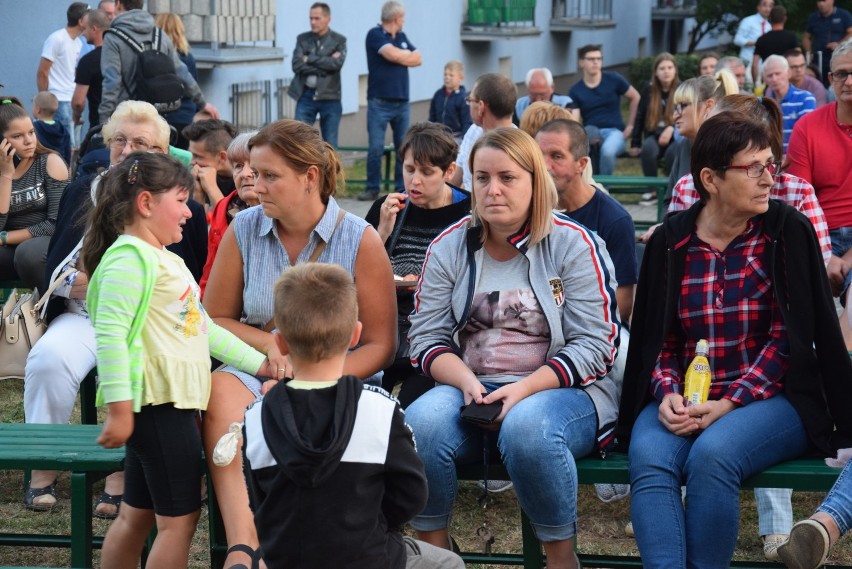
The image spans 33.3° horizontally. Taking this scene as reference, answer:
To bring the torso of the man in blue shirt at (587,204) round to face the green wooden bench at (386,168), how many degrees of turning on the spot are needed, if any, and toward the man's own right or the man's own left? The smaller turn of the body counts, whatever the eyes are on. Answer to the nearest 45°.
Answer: approximately 135° to the man's own right

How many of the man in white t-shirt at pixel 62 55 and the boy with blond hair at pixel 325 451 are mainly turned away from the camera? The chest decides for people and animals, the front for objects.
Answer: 1

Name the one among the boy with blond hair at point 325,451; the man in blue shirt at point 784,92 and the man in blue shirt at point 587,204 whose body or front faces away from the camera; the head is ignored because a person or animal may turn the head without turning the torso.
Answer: the boy with blond hair

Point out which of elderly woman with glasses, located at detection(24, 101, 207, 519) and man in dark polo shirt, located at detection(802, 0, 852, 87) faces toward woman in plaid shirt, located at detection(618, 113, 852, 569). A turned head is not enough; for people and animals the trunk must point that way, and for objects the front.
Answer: the man in dark polo shirt

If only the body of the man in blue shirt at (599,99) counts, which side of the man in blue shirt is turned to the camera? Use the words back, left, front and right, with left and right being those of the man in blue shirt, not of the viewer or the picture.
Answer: front

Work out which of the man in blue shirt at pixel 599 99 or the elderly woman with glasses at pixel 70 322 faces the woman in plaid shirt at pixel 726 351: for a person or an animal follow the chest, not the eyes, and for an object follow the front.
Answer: the man in blue shirt

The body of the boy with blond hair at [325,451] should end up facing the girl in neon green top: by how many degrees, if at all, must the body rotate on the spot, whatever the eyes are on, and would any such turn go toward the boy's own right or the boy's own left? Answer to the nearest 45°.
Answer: approximately 45° to the boy's own left

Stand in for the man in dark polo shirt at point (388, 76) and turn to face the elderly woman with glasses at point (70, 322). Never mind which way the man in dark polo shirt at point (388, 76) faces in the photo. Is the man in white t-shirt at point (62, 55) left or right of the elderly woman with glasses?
right

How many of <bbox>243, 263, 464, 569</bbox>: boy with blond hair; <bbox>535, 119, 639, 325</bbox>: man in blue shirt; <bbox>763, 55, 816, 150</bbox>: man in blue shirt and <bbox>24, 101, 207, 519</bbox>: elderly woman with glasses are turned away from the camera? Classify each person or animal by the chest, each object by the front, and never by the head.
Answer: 1

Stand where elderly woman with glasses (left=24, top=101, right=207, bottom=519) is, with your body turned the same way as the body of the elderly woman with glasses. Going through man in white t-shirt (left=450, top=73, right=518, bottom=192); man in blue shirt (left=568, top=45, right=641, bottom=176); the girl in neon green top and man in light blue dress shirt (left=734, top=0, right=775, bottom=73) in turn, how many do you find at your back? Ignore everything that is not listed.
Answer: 3

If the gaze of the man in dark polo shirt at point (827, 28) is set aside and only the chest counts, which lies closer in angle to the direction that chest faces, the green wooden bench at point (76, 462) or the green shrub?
the green wooden bench
